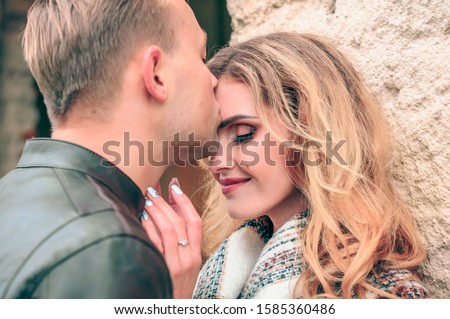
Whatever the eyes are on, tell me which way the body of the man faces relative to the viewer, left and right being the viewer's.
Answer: facing away from the viewer and to the right of the viewer

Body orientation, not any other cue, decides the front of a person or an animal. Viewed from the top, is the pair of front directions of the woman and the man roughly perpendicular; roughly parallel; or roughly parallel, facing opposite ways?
roughly parallel, facing opposite ways

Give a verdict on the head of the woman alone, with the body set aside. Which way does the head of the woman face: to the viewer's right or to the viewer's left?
to the viewer's left

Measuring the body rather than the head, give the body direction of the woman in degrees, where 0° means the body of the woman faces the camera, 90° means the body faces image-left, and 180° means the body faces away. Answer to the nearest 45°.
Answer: approximately 45°

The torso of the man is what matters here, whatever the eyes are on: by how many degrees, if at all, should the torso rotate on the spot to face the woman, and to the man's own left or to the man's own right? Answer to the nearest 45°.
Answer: approximately 45° to the man's own right

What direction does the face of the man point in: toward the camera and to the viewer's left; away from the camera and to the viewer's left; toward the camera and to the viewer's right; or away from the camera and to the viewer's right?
away from the camera and to the viewer's right

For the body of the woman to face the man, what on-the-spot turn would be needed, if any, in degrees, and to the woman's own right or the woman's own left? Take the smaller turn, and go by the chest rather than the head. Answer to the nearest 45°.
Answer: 0° — they already face them
